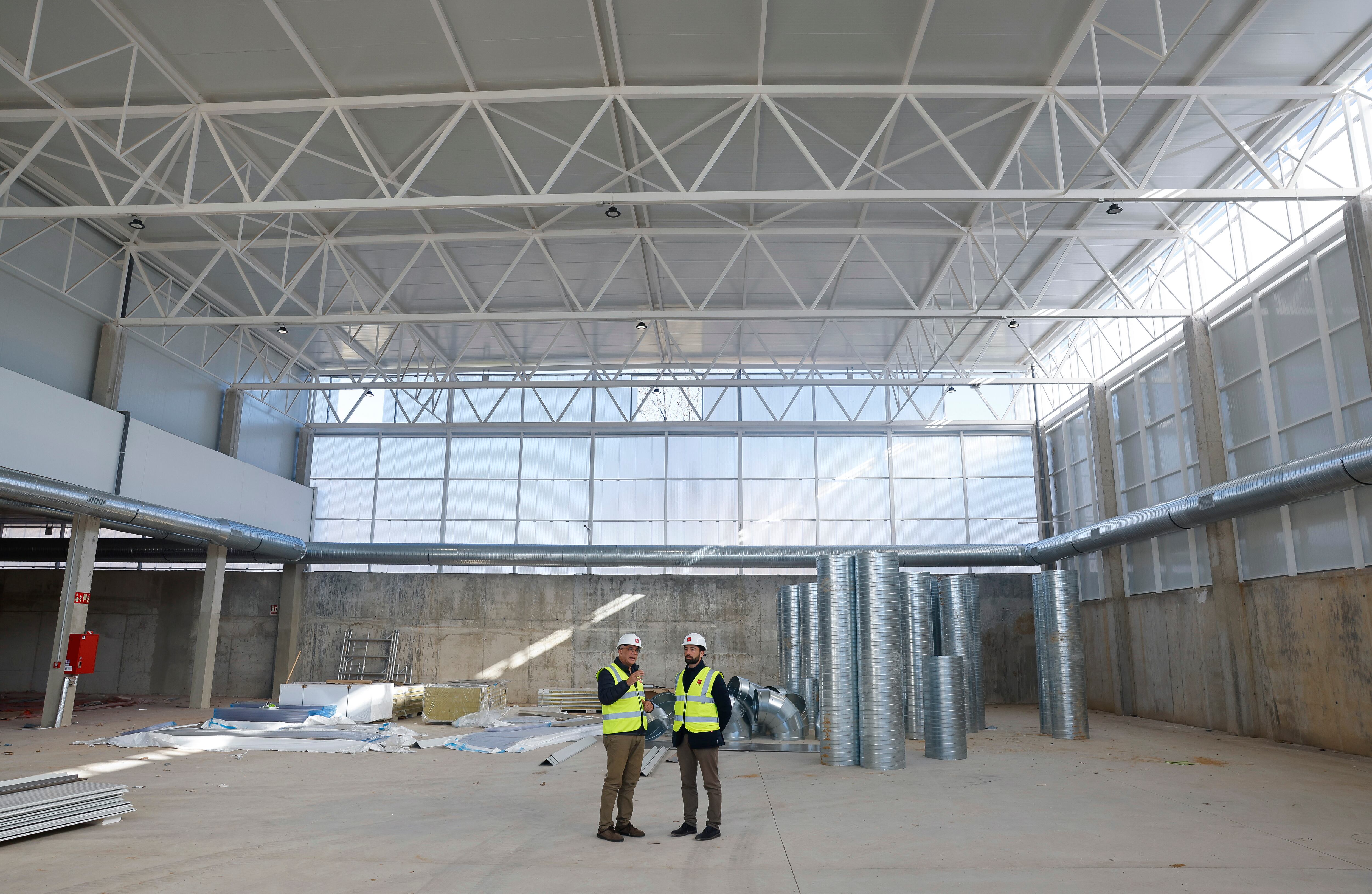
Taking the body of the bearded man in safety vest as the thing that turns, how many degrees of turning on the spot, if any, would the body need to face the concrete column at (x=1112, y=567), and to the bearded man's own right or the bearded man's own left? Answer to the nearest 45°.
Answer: approximately 180°

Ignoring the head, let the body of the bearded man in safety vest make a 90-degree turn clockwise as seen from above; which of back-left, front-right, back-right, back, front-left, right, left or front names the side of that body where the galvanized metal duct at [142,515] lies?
front

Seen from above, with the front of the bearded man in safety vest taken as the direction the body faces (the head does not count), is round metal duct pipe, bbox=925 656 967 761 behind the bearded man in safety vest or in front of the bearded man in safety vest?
behind

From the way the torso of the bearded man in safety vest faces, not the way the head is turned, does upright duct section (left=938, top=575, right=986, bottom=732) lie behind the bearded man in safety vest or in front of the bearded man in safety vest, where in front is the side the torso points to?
behind

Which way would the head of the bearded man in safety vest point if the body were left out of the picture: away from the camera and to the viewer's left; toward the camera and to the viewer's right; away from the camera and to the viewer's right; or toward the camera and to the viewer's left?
toward the camera and to the viewer's left

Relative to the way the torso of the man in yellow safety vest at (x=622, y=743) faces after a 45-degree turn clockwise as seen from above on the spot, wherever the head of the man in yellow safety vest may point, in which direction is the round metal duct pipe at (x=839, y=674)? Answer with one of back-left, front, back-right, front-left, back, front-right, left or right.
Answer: back-left

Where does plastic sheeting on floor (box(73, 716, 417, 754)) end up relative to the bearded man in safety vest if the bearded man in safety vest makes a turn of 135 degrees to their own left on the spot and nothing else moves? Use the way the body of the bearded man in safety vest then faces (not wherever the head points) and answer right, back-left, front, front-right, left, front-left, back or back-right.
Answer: back-left

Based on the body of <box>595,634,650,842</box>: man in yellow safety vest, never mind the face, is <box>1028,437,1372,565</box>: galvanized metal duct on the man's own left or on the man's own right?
on the man's own left

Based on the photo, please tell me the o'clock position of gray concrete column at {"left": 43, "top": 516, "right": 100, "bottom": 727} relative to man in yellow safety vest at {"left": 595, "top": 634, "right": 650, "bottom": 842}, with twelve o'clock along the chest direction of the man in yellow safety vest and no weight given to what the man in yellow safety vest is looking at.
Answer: The gray concrete column is roughly at 6 o'clock from the man in yellow safety vest.

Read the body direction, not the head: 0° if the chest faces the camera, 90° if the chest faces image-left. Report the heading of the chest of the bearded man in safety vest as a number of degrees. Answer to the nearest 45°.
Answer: approximately 45°

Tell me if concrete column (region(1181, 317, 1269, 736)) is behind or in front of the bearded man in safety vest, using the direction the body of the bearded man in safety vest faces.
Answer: behind

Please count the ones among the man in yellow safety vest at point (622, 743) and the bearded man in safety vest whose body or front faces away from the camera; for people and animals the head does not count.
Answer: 0
